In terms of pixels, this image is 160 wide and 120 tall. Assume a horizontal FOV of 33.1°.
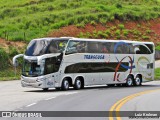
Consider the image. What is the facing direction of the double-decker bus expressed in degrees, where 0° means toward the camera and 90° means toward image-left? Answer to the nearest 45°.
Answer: approximately 45°
